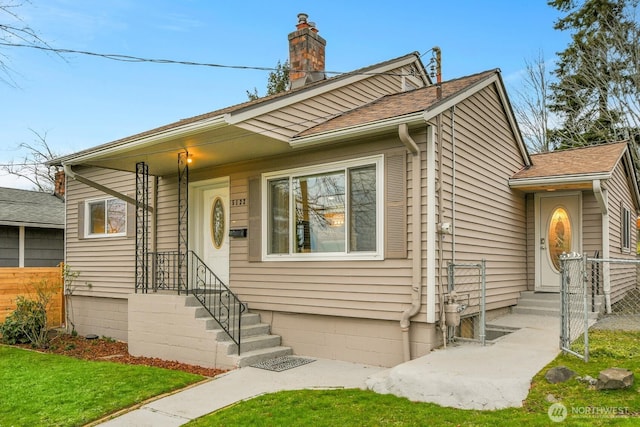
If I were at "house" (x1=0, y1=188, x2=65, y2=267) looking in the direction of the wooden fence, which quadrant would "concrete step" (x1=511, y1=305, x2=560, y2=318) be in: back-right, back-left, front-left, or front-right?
front-left

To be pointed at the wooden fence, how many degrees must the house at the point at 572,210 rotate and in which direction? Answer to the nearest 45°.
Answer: approximately 45° to its right

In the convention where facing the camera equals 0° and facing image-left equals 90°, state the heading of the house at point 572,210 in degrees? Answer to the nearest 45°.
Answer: approximately 45°

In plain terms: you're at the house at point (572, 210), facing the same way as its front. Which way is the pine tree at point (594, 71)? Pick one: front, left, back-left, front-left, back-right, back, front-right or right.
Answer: back-right

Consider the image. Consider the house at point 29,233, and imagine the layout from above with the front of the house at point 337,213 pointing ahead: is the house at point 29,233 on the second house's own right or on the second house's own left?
on the second house's own right

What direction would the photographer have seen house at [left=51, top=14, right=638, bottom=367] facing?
facing the viewer and to the left of the viewer

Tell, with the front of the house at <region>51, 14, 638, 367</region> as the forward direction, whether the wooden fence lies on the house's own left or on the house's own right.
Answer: on the house's own right
